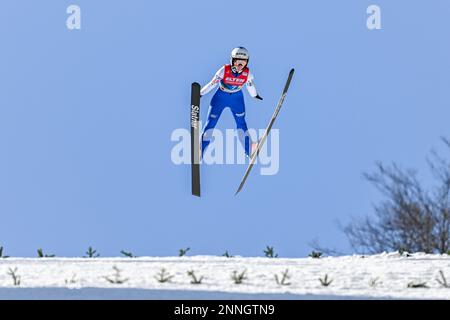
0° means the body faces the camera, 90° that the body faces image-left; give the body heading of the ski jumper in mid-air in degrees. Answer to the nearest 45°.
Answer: approximately 0°
